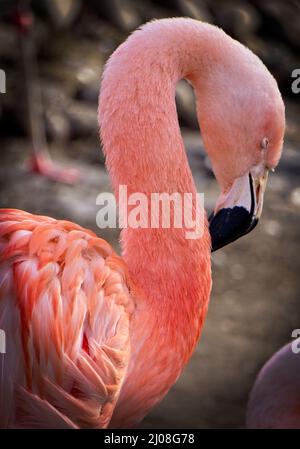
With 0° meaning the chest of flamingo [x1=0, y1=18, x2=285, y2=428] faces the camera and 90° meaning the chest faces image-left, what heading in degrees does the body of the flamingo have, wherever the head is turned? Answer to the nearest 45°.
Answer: approximately 270°
